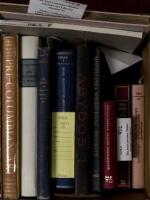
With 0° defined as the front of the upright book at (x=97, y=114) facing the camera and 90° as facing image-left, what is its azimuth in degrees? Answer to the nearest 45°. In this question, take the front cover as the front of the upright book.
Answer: approximately 270°

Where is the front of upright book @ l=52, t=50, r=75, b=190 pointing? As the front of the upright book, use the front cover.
to the viewer's right
